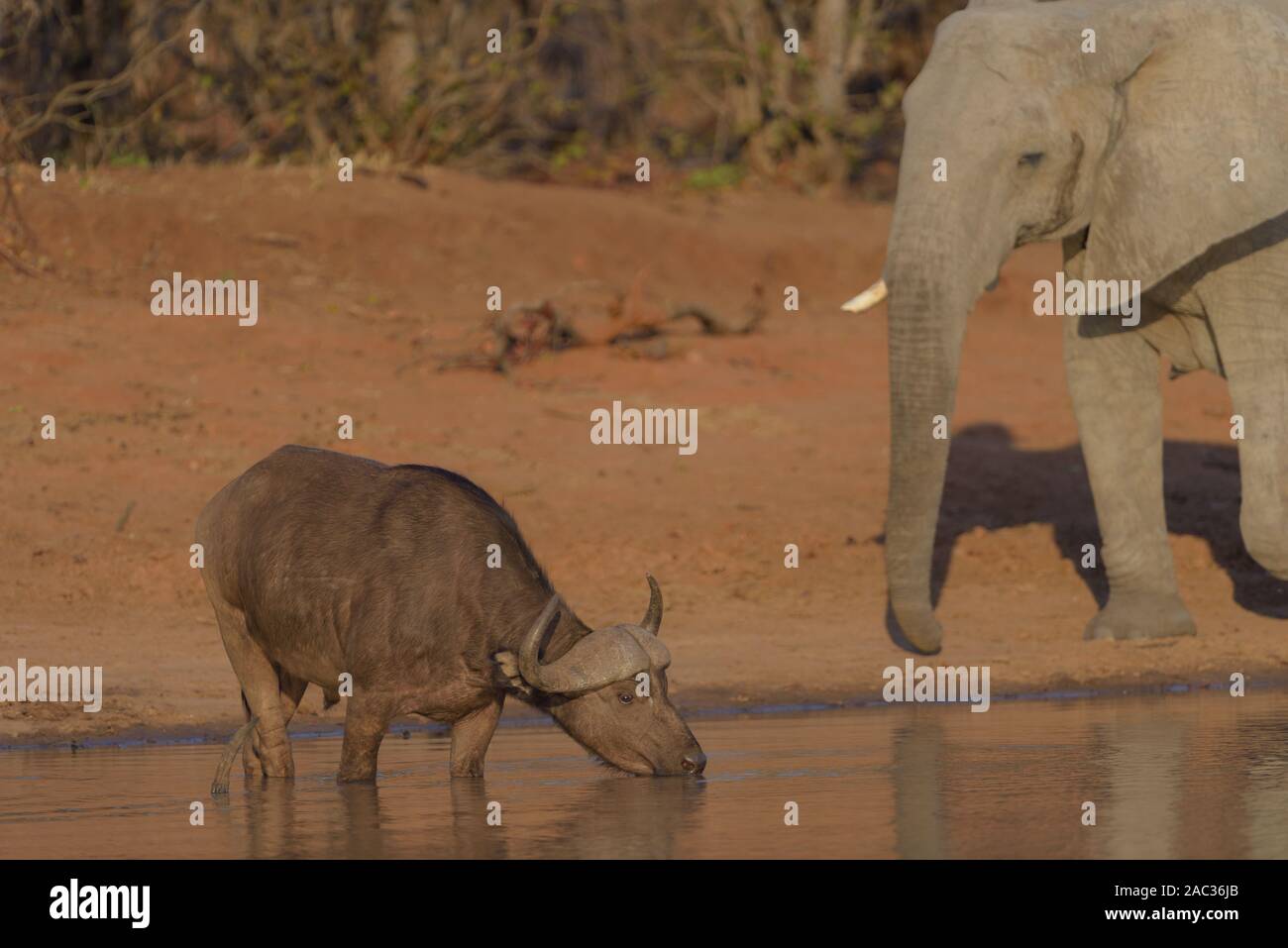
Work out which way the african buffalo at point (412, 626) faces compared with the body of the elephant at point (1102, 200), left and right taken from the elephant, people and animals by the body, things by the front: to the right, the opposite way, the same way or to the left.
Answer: the opposite way

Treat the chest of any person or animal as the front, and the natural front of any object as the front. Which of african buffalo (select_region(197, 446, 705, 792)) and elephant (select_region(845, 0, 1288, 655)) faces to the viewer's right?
the african buffalo

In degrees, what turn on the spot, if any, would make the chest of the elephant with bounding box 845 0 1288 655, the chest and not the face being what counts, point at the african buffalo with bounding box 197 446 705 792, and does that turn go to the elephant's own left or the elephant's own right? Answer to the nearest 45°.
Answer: approximately 45° to the elephant's own left

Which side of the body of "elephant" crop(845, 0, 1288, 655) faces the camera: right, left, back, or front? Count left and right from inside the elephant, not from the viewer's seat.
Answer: left

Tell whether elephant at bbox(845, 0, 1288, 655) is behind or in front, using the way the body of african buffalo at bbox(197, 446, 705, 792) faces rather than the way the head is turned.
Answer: in front

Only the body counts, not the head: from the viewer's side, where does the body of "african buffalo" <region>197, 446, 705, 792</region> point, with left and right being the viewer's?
facing to the right of the viewer

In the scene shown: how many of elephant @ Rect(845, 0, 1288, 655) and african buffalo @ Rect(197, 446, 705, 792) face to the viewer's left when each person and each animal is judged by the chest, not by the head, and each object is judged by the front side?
1
